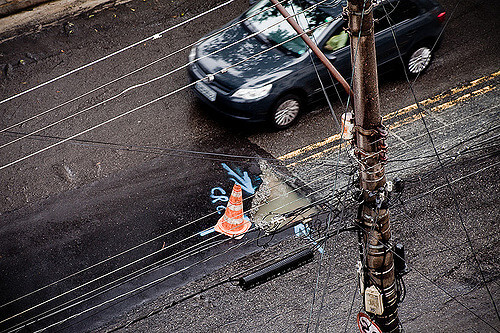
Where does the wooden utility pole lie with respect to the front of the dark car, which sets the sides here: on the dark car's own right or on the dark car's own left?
on the dark car's own left

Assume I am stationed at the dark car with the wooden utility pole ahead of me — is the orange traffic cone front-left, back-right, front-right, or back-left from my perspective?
front-right

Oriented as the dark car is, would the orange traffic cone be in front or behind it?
in front

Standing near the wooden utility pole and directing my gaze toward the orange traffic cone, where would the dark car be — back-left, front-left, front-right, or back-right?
front-right

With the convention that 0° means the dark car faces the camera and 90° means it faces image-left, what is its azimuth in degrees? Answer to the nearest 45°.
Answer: approximately 45°

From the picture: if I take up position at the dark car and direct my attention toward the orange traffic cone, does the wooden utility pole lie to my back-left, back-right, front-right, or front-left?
front-left

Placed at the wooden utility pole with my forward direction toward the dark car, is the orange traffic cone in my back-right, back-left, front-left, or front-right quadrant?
front-left
